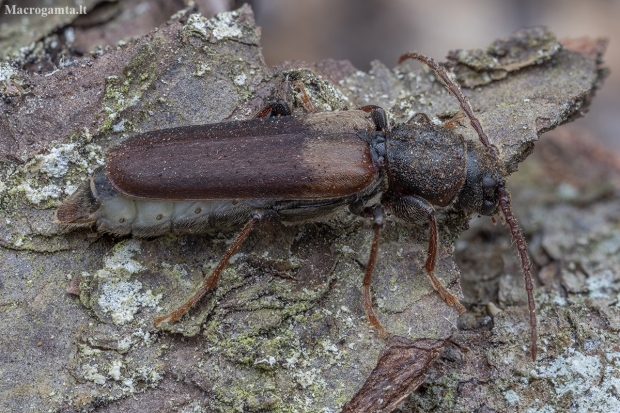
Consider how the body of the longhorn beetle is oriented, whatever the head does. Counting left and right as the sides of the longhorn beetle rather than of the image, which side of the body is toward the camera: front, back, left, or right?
right
